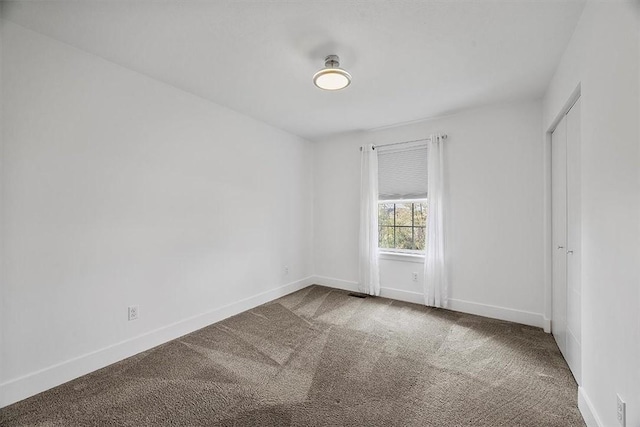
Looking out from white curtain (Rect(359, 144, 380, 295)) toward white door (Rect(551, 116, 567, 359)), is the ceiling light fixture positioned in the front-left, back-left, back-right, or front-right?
front-right

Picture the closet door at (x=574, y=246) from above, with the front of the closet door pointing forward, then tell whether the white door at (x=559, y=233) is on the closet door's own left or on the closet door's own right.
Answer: on the closet door's own right

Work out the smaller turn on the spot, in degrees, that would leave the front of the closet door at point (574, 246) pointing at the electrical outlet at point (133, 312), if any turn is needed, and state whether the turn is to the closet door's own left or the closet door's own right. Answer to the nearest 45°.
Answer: approximately 45° to the closet door's own left

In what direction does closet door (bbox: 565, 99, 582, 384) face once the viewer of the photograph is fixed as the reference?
facing to the left of the viewer

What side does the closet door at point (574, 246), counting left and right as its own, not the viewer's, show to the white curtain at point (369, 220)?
front

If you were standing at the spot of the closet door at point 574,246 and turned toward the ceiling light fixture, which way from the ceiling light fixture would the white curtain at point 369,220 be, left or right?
right

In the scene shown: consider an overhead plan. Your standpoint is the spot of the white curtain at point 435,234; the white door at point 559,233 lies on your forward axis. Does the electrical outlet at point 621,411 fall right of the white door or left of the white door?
right

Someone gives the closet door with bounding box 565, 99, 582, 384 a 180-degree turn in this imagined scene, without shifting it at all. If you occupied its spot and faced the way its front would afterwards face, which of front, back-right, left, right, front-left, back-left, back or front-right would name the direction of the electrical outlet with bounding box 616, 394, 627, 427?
right

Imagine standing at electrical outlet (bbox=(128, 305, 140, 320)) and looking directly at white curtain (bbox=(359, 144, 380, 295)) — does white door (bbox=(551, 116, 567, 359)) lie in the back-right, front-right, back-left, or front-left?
front-right
